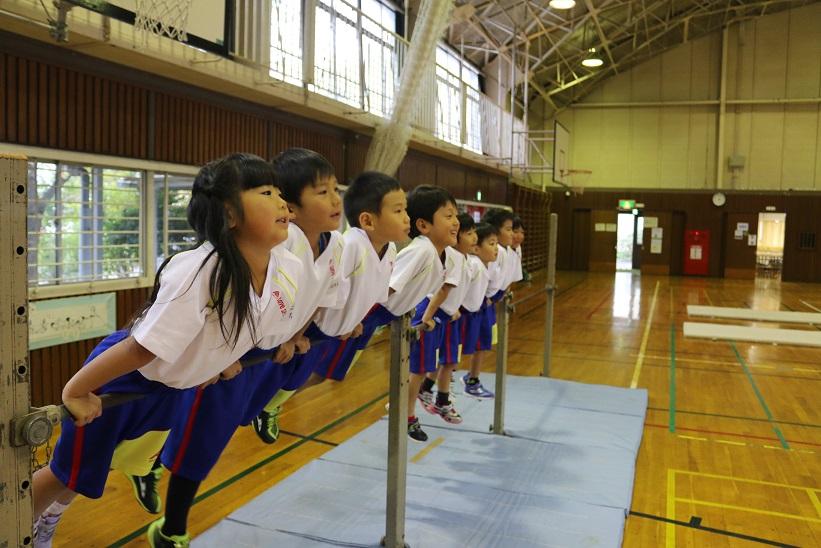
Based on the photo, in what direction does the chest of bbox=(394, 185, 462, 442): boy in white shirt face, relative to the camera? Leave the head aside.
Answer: to the viewer's right

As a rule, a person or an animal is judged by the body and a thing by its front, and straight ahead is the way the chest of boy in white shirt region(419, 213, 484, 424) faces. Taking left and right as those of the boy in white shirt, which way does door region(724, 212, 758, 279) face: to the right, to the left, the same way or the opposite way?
to the right

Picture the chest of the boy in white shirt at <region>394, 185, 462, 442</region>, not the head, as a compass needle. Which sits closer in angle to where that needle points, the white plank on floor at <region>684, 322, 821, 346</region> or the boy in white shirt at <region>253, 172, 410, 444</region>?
the white plank on floor

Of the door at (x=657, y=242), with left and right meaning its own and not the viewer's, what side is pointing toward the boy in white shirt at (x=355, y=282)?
front

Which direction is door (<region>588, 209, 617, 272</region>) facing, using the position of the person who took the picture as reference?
facing the viewer

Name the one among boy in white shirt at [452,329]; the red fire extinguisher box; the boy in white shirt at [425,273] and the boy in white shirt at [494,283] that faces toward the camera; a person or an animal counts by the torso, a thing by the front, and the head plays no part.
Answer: the red fire extinguisher box

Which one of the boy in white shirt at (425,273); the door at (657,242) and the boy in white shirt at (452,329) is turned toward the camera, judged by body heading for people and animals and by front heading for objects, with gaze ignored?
the door

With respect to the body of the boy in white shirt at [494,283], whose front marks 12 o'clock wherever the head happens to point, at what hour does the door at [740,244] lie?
The door is roughly at 10 o'clock from the boy in white shirt.

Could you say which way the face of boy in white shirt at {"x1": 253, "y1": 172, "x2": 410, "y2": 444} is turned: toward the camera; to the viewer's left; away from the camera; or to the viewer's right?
to the viewer's right

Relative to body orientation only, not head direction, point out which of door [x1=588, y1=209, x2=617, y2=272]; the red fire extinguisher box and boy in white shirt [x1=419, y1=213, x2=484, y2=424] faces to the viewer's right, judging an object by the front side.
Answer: the boy in white shirt

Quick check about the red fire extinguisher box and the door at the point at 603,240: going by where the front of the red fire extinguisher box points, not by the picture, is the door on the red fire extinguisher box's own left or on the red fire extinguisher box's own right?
on the red fire extinguisher box's own right

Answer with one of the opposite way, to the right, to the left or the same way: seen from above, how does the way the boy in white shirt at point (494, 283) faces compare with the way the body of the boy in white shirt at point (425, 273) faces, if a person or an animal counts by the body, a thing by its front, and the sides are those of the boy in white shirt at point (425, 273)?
the same way

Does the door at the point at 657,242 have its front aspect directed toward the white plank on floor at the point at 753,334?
yes

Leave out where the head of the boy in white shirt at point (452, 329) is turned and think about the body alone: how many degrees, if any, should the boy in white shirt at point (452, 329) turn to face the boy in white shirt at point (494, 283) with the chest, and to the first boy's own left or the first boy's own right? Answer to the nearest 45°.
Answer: approximately 90° to the first boy's own left

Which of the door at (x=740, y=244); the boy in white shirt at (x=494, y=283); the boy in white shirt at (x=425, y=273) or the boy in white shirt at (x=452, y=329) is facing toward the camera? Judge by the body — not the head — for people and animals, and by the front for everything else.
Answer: the door

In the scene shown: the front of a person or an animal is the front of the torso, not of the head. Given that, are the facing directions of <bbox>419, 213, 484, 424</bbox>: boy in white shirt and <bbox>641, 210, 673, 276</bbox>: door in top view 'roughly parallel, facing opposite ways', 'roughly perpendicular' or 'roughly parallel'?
roughly perpendicular

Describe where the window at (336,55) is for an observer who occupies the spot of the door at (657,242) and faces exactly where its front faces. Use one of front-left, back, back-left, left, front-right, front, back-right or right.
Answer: front

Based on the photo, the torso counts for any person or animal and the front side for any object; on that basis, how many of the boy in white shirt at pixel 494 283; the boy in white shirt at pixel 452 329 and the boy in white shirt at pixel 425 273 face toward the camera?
0

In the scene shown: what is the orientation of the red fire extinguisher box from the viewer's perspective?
toward the camera

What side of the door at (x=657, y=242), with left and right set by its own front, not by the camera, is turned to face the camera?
front

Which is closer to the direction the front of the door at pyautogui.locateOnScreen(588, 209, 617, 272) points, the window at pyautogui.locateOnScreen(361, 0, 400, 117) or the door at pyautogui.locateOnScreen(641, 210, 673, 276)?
the window
